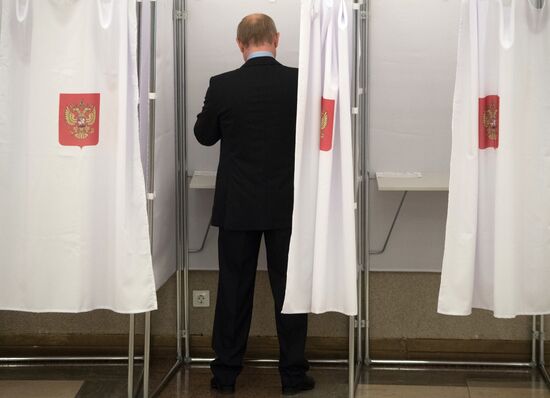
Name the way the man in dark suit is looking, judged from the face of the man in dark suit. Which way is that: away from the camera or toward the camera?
away from the camera

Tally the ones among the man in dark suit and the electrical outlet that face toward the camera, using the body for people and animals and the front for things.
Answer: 1

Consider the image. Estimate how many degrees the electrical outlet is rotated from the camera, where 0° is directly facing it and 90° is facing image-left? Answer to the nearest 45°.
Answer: approximately 0°

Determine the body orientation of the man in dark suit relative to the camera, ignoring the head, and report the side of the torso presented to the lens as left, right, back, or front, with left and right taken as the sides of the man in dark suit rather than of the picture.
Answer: back

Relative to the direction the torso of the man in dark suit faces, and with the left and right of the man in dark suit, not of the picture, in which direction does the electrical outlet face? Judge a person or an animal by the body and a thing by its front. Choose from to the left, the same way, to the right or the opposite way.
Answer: the opposite way

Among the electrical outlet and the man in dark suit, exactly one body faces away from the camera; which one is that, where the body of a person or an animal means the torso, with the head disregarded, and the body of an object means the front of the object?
the man in dark suit
